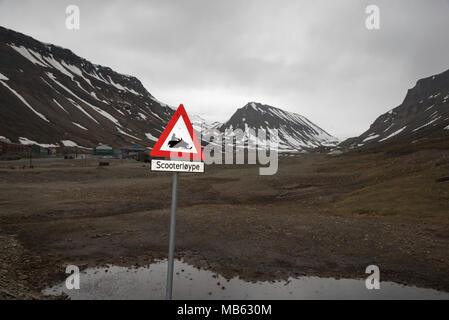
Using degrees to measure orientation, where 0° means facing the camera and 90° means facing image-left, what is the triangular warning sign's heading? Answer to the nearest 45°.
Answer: approximately 0°

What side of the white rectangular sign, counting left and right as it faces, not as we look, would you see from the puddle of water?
back

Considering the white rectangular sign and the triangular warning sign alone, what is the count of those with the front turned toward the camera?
2

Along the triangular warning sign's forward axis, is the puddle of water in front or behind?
behind
